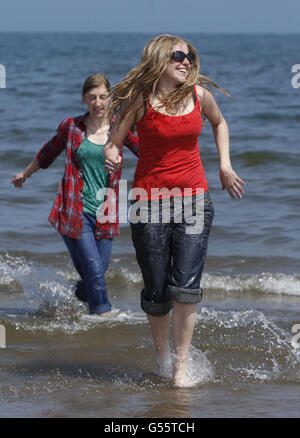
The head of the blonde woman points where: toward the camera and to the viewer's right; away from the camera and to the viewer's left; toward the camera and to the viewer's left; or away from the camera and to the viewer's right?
toward the camera and to the viewer's right

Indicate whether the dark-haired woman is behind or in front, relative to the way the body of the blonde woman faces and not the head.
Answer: behind

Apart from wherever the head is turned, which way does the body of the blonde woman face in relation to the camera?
toward the camera
